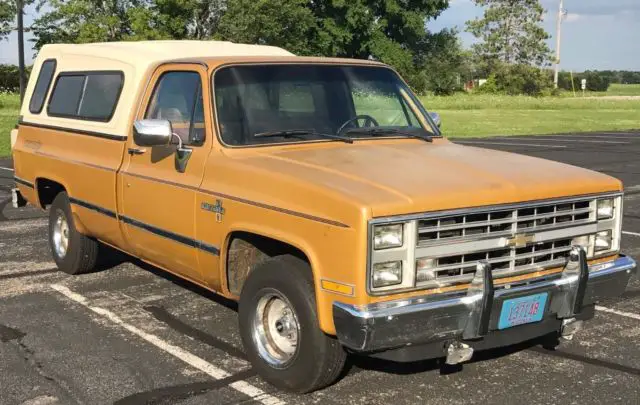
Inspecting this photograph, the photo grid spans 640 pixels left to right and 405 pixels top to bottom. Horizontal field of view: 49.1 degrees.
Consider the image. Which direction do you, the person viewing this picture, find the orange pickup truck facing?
facing the viewer and to the right of the viewer
